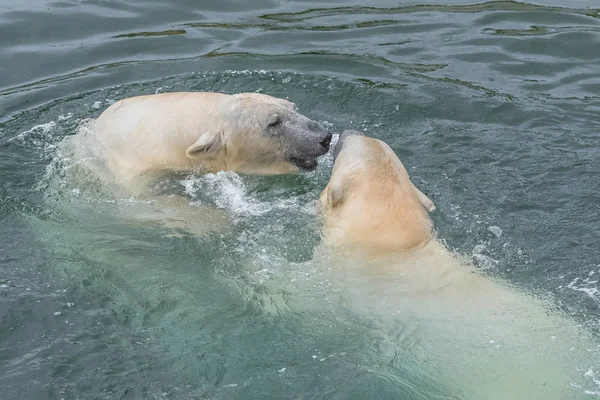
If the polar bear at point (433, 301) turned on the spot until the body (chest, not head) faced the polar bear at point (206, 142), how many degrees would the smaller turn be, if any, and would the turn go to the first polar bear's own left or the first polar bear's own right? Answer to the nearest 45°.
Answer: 0° — it already faces it

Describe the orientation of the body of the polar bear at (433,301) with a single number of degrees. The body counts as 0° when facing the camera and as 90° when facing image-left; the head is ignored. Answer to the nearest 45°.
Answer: approximately 135°

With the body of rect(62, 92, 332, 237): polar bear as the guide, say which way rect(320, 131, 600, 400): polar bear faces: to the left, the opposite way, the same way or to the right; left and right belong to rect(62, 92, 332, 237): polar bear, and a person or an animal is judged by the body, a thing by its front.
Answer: to the left

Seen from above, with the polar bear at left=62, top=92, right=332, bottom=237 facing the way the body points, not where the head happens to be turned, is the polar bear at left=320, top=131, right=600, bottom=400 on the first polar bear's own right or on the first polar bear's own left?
on the first polar bear's own right

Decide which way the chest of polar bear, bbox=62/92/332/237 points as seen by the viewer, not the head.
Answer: to the viewer's right

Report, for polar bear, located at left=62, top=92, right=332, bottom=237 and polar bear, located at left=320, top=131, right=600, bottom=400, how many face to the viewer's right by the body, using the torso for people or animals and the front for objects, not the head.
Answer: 1
